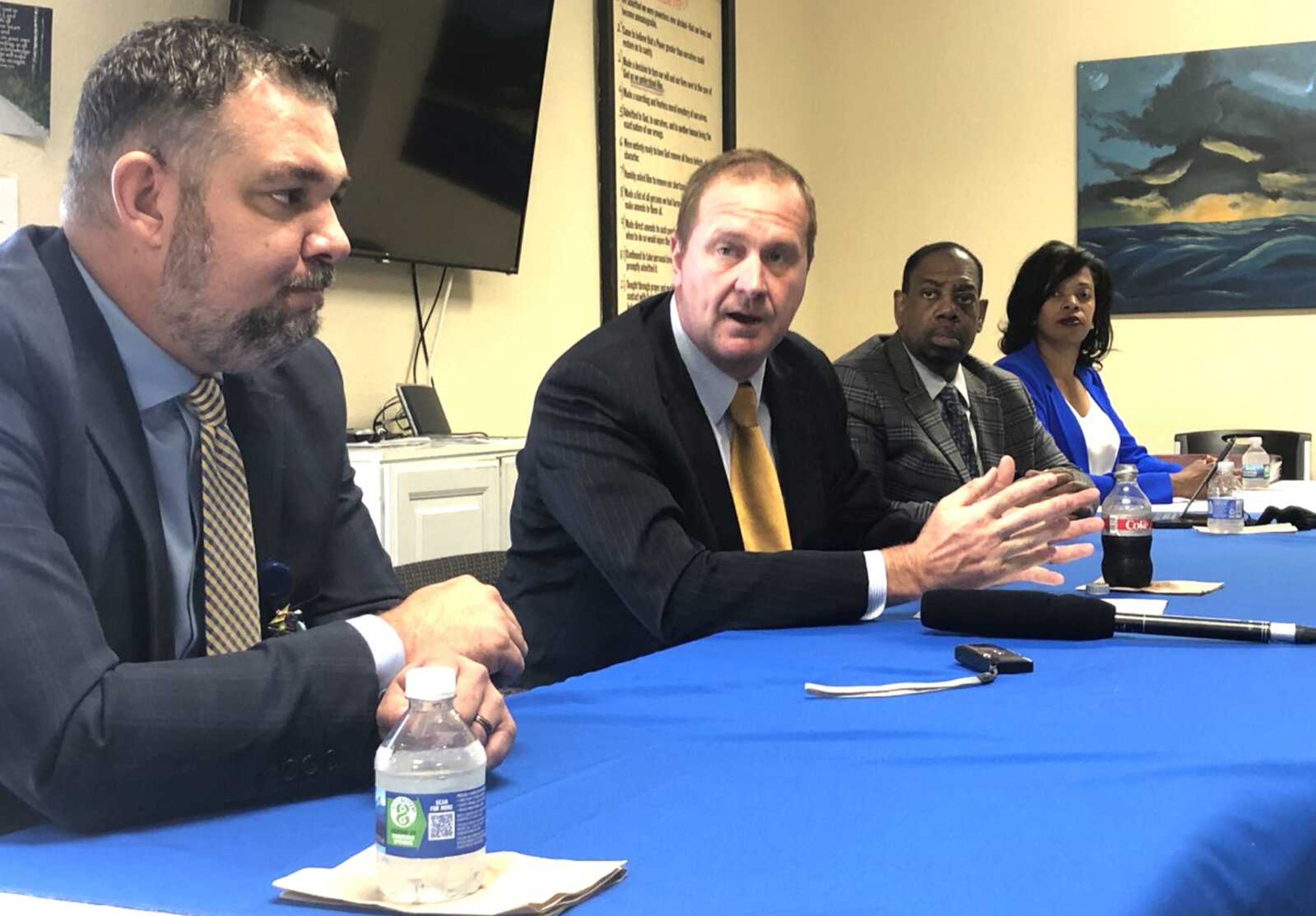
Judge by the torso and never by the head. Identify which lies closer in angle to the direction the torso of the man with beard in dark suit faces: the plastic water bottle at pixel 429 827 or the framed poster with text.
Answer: the plastic water bottle

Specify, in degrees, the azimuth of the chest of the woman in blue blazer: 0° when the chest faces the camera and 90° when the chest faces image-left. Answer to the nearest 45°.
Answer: approximately 315°

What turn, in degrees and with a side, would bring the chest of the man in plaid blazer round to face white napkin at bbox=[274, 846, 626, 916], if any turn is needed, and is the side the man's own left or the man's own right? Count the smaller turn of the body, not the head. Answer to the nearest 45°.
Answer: approximately 45° to the man's own right

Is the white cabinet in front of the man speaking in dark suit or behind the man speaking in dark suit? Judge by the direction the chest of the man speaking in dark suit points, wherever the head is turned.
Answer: behind

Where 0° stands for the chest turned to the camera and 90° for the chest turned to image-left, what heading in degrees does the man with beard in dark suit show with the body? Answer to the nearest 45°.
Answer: approximately 315°

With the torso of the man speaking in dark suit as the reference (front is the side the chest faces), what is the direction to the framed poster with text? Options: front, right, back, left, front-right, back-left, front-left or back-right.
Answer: back-left

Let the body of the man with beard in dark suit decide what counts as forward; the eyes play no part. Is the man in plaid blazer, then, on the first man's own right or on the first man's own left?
on the first man's own left

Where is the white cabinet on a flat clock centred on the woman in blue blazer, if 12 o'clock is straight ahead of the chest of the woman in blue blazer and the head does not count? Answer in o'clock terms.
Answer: The white cabinet is roughly at 3 o'clock from the woman in blue blazer.

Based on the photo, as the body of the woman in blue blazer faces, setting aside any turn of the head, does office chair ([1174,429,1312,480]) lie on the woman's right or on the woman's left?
on the woman's left

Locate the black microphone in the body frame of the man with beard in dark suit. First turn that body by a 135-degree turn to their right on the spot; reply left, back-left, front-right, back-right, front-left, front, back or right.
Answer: back

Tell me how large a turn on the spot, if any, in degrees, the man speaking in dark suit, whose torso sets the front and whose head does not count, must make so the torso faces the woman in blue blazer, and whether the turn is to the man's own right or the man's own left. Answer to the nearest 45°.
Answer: approximately 135° to the man's own left

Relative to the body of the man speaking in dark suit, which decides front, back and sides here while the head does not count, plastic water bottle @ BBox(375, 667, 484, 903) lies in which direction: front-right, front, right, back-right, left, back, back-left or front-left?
front-right

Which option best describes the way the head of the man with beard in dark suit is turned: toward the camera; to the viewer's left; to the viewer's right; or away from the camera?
to the viewer's right
